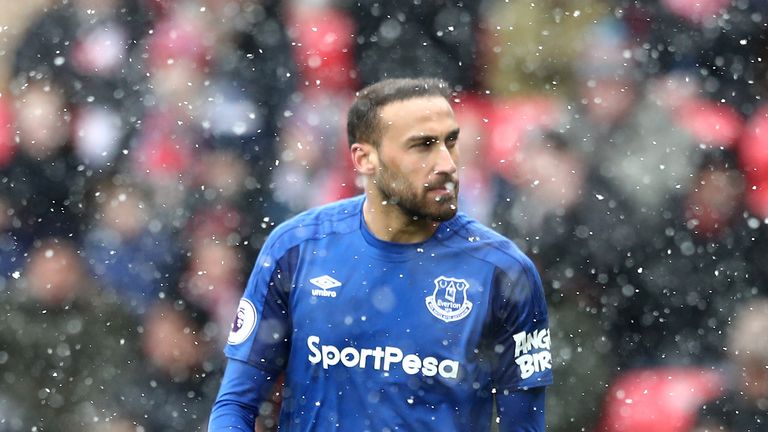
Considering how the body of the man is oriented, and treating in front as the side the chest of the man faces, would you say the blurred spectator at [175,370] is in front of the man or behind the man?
behind

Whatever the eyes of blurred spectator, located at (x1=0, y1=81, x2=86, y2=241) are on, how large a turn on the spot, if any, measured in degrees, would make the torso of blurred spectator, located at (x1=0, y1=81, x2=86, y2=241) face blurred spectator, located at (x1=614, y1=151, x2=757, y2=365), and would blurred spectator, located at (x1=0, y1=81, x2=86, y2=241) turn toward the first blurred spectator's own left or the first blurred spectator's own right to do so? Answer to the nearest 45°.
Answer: approximately 45° to the first blurred spectator's own left

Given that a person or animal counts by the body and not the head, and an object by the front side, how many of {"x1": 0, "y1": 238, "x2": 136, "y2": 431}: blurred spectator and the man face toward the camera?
2

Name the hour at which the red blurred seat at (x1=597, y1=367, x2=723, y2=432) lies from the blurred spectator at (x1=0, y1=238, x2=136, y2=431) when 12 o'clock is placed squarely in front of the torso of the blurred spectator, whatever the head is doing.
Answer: The red blurred seat is roughly at 10 o'clock from the blurred spectator.

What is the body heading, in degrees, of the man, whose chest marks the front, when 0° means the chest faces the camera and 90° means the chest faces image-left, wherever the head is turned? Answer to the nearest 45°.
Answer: approximately 0°

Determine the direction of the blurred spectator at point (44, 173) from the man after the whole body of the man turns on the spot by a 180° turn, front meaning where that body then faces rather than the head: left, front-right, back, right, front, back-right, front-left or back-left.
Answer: front-left

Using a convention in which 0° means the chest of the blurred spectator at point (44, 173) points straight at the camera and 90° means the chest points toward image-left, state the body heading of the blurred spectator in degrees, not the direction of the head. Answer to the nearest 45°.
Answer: approximately 0°

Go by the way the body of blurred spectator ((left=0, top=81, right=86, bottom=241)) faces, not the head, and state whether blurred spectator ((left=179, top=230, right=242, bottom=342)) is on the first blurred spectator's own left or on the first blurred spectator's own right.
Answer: on the first blurred spectator's own left

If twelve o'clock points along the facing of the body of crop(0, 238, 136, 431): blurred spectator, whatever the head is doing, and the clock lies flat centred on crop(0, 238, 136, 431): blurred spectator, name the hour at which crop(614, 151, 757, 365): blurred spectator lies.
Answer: crop(614, 151, 757, 365): blurred spectator is roughly at 10 o'clock from crop(0, 238, 136, 431): blurred spectator.
